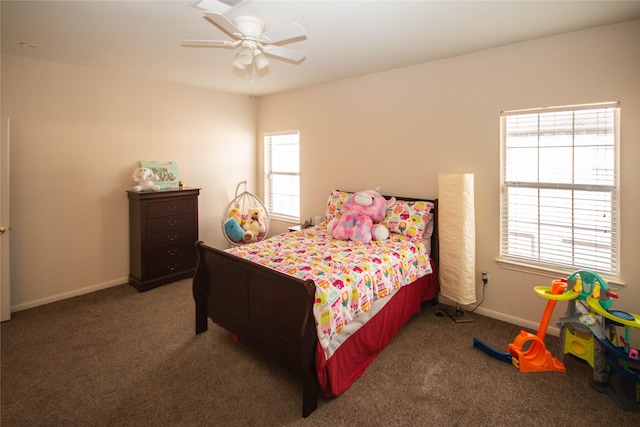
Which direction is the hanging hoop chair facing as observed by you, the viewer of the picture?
facing the viewer

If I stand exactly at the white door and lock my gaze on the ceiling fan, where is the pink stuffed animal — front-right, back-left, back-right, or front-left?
front-left

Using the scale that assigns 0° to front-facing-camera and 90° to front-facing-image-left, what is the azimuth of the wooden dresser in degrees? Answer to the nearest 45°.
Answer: approximately 315°

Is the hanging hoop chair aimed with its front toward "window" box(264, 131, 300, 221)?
no

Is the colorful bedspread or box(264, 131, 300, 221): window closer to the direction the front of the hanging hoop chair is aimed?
the colorful bedspread

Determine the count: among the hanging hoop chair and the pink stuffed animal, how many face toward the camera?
2

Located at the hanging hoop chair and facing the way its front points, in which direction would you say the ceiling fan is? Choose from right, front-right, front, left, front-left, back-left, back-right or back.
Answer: front

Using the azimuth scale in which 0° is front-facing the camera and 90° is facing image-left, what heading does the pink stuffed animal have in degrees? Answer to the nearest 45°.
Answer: approximately 0°

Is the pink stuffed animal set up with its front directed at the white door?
no
